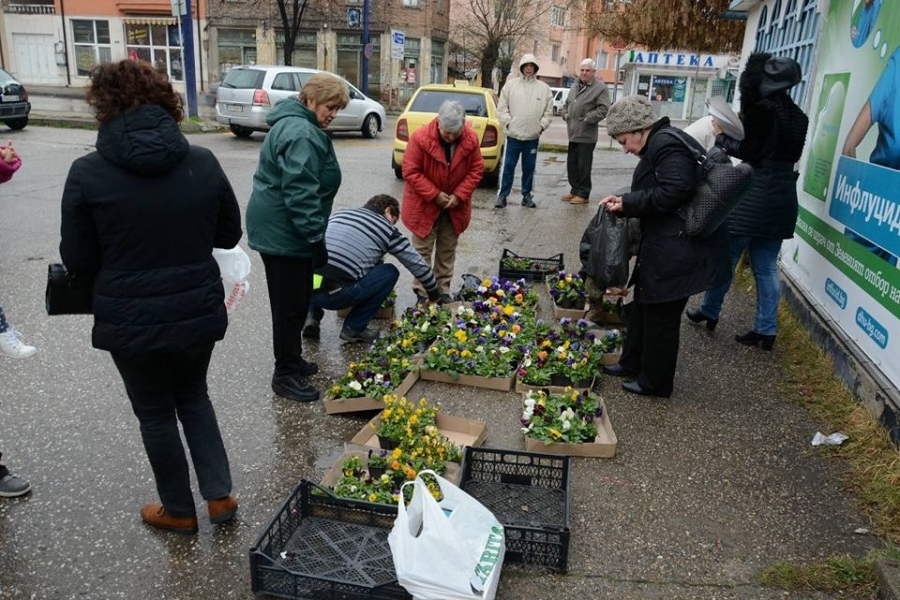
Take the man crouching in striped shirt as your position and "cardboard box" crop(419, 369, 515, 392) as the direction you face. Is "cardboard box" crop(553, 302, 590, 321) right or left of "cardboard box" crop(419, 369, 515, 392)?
left

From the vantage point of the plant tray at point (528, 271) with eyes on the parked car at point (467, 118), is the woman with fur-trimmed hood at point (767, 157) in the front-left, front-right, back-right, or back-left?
back-right

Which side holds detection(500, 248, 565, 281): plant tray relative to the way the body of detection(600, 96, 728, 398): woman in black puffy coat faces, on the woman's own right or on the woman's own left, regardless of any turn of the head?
on the woman's own right

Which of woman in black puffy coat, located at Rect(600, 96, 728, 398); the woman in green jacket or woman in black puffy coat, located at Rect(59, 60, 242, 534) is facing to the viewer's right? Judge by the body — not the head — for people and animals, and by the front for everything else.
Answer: the woman in green jacket

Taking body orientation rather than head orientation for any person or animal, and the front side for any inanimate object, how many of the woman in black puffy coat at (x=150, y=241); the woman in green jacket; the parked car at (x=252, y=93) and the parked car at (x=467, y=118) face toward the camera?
0

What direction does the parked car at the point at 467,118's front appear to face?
away from the camera

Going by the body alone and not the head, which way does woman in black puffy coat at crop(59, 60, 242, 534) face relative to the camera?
away from the camera

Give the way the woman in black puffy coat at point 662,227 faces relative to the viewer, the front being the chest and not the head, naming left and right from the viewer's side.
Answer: facing to the left of the viewer

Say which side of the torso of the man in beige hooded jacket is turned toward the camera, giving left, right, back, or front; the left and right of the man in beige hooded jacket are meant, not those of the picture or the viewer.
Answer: front

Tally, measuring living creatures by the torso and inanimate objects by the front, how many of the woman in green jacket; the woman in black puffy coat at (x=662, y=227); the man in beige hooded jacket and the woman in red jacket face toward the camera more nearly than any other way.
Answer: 2

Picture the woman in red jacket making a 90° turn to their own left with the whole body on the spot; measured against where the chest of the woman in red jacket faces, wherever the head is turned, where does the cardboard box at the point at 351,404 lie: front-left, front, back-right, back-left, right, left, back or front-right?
right

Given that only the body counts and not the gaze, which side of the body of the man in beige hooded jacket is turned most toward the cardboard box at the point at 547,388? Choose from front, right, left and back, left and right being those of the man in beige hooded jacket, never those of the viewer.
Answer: front

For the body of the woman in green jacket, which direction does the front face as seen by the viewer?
to the viewer's right

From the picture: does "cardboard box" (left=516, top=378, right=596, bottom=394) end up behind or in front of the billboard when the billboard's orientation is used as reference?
in front

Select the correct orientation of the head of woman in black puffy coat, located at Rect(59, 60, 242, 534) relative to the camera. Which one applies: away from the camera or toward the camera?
away from the camera

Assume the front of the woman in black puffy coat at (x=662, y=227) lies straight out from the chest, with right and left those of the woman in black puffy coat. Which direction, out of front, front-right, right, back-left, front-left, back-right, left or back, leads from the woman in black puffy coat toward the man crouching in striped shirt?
front

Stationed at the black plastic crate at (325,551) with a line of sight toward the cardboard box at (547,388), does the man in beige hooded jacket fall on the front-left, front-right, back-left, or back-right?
front-left

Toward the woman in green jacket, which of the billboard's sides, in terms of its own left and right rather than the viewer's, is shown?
front

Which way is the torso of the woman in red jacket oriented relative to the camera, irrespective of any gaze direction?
toward the camera
